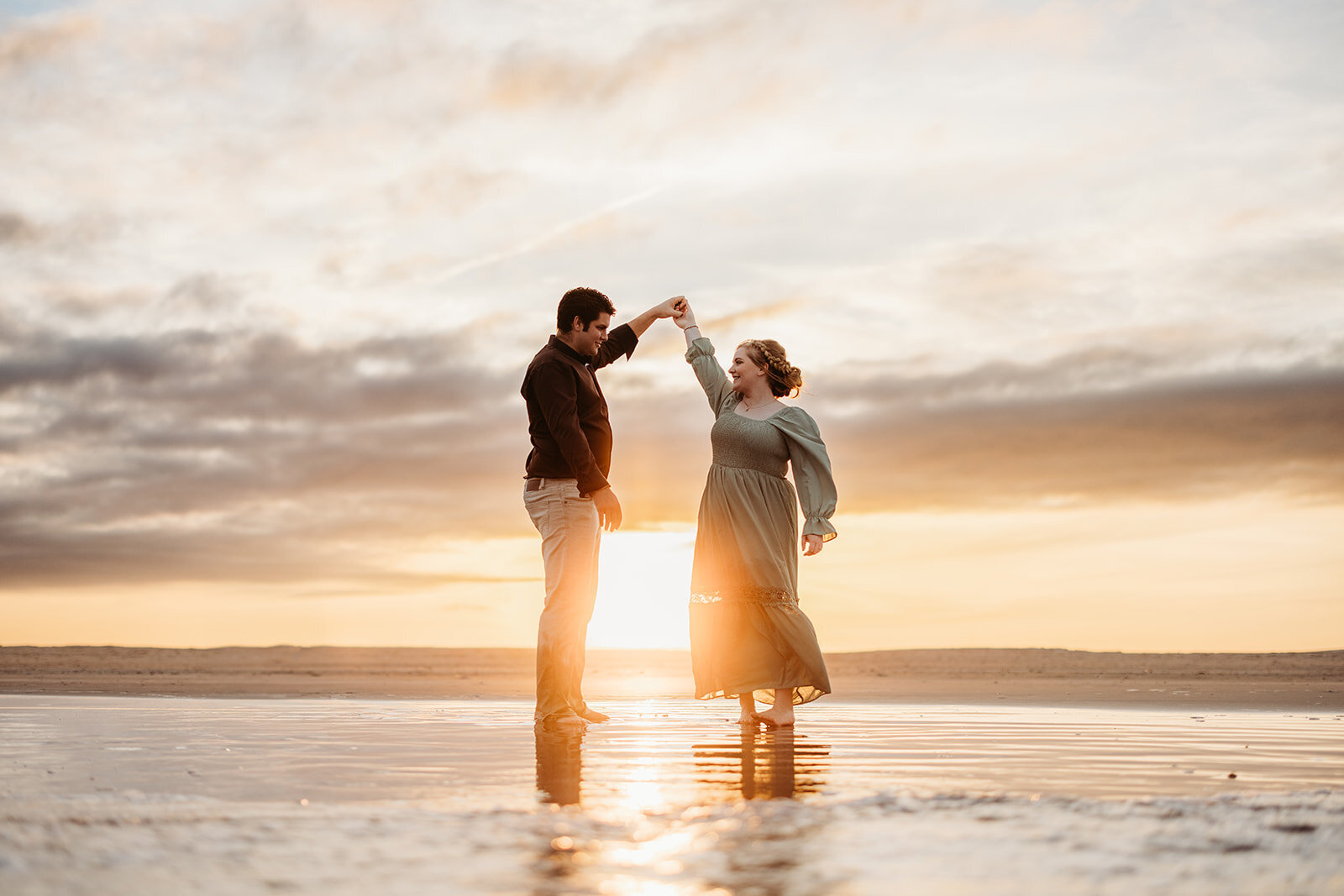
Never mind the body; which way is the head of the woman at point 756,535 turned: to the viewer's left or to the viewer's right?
to the viewer's left

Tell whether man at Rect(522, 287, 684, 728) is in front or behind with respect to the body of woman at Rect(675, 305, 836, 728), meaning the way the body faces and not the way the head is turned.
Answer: in front

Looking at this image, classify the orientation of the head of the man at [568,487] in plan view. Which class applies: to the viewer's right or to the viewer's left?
to the viewer's right

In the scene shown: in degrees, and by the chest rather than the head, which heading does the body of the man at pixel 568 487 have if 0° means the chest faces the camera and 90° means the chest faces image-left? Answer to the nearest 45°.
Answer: approximately 270°

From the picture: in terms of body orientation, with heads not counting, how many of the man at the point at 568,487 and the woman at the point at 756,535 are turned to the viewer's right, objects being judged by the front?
1

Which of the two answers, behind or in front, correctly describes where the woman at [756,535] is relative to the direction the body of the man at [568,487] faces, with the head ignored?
in front

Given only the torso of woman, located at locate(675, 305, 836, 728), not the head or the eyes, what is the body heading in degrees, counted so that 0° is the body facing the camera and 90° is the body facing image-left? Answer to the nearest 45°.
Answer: approximately 45°
